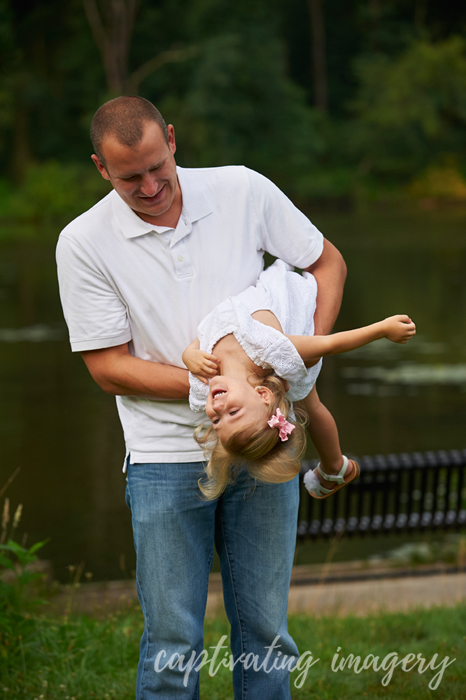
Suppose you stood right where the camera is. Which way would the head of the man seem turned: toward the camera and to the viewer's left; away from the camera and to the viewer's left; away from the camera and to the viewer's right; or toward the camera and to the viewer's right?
toward the camera and to the viewer's right

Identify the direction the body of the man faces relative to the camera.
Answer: toward the camera

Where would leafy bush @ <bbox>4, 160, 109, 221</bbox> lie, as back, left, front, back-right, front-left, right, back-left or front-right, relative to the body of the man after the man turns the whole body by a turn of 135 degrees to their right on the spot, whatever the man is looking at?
front-right

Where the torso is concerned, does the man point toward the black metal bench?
no
